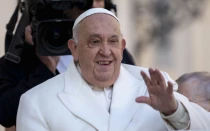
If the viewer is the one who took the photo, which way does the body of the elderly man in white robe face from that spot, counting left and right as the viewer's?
facing the viewer
